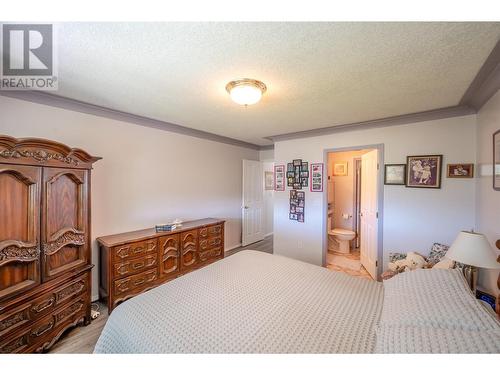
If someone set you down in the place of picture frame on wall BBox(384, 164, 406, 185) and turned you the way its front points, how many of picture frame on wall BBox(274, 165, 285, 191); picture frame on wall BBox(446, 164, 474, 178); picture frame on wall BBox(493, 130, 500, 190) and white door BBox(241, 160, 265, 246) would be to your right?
2

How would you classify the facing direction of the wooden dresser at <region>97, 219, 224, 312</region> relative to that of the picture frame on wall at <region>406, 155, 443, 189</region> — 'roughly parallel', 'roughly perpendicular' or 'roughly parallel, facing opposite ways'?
roughly perpendicular

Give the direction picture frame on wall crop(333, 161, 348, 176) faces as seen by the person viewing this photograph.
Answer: facing the viewer

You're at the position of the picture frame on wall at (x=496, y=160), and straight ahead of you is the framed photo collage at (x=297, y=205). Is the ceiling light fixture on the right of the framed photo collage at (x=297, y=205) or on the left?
left

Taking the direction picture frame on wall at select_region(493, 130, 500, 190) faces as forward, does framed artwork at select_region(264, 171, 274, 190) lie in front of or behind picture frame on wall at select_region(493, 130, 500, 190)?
in front

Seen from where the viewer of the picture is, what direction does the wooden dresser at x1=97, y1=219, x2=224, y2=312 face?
facing the viewer and to the right of the viewer

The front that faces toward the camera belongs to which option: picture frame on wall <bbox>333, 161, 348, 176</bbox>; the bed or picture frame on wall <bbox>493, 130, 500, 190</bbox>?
picture frame on wall <bbox>333, 161, 348, 176</bbox>

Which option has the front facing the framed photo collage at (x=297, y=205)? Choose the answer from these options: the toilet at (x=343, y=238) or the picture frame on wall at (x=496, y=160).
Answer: the picture frame on wall

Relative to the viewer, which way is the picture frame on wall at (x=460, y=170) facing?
toward the camera

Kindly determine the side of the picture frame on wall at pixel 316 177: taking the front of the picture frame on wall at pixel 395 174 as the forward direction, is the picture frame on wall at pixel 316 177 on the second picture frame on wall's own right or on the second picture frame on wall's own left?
on the second picture frame on wall's own right

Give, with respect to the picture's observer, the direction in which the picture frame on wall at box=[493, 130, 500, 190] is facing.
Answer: facing to the left of the viewer

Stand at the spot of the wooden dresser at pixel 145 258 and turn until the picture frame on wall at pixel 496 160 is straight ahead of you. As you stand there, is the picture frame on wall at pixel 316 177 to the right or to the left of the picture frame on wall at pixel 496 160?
left
